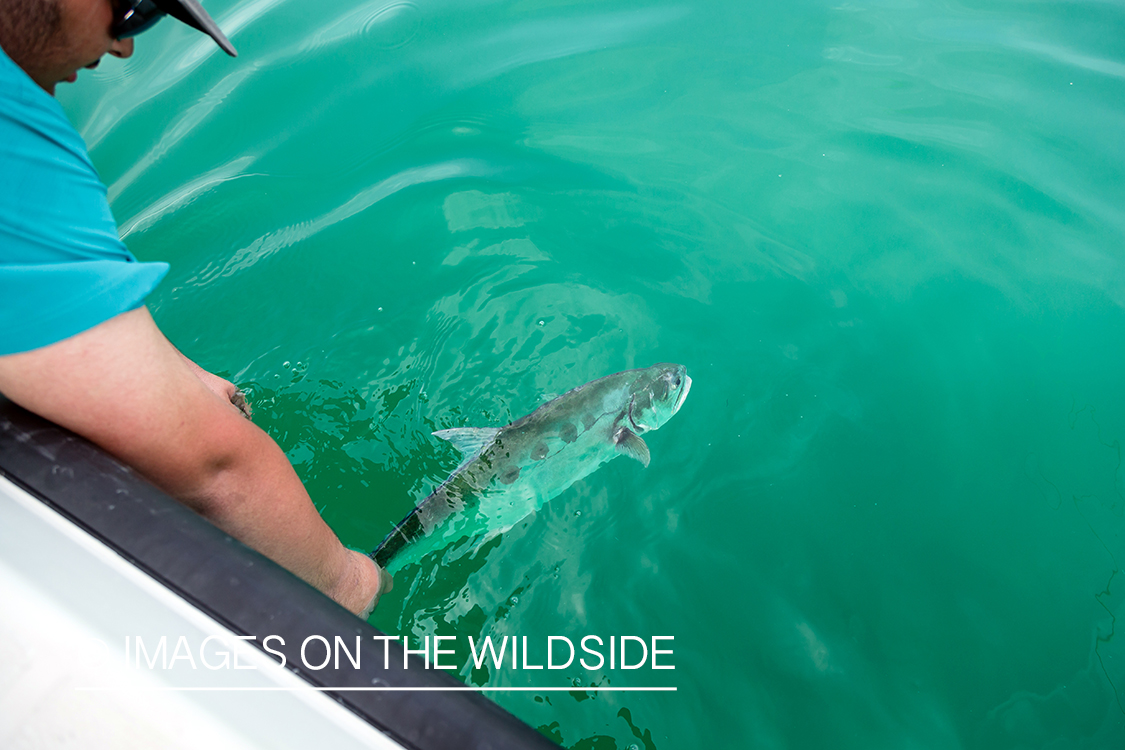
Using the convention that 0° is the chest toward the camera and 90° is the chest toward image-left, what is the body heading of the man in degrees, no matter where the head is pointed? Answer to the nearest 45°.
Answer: approximately 270°
